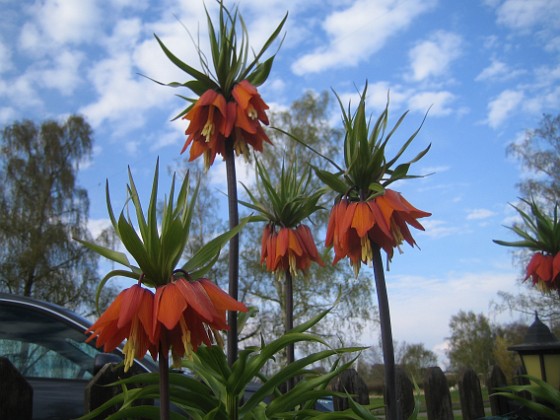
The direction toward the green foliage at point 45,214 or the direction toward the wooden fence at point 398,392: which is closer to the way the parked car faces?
the wooden fence

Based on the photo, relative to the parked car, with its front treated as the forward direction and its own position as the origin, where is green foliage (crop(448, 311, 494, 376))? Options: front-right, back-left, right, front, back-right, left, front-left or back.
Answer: front-left

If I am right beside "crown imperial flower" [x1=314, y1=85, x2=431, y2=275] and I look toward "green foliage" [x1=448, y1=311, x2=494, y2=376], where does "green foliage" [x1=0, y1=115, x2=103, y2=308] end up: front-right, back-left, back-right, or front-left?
front-left

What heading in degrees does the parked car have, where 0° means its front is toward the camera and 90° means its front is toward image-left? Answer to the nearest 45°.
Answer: approximately 270°

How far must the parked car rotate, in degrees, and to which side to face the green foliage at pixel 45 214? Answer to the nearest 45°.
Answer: approximately 90° to its left

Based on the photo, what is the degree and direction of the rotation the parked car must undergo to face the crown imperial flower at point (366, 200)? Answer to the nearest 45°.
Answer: approximately 45° to its right

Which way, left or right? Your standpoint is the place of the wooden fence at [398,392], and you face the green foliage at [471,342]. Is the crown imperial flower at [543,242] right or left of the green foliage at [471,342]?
right

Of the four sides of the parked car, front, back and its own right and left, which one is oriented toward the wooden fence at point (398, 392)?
front
